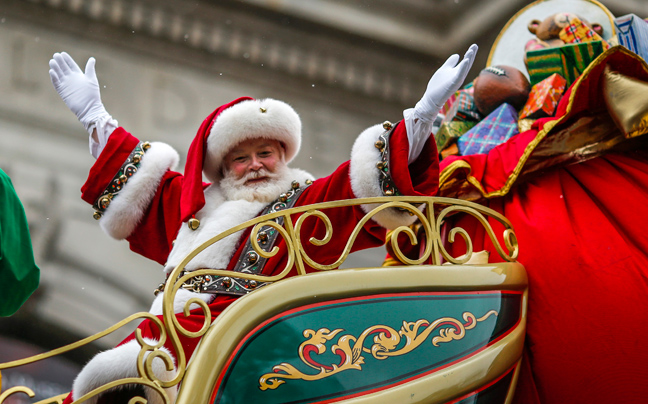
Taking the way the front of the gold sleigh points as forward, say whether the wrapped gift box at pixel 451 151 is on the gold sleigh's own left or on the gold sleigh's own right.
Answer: on the gold sleigh's own right

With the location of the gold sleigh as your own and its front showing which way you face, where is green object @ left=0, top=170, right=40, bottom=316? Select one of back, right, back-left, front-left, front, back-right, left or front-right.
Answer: front-right

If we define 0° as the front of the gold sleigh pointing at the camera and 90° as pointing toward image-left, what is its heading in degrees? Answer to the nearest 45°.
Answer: approximately 90°

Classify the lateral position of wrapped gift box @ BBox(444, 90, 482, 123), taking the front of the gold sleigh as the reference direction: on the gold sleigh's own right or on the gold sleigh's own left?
on the gold sleigh's own right

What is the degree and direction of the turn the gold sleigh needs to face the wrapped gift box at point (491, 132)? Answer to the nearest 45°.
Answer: approximately 135° to its right

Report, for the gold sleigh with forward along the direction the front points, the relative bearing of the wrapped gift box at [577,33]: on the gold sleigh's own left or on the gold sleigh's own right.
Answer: on the gold sleigh's own right

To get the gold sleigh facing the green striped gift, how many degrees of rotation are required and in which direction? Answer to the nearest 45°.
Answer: approximately 135° to its right

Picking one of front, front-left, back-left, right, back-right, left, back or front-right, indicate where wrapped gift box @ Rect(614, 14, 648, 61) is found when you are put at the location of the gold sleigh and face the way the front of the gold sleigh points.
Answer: back-right
